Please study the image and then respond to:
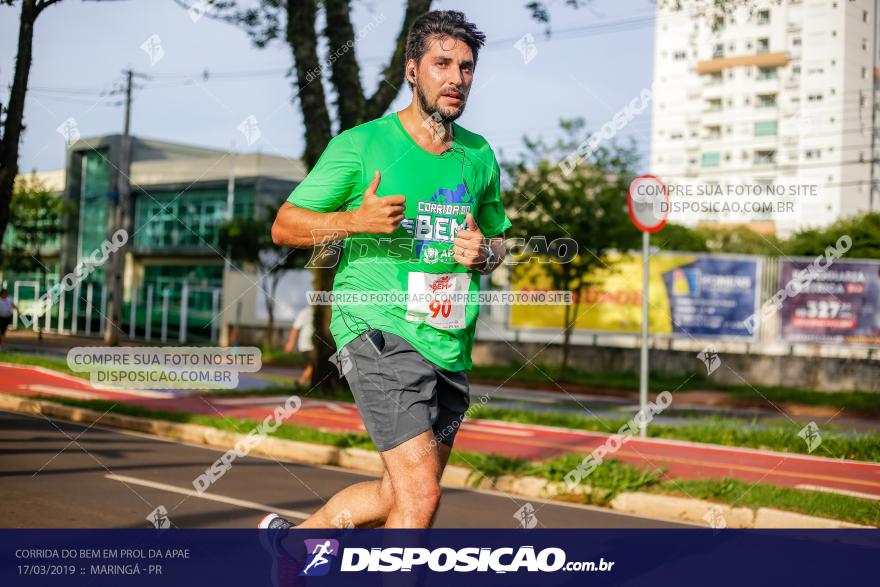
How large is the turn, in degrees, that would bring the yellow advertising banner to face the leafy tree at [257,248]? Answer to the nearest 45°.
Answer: approximately 90° to its right

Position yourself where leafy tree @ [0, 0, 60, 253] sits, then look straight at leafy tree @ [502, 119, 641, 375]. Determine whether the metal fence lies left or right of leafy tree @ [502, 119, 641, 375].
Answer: left

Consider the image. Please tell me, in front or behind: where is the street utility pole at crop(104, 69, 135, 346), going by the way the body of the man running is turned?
behind

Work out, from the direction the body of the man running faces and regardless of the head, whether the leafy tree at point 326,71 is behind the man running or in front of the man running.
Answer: behind

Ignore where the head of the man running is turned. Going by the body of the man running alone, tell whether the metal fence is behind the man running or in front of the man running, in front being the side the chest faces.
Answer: behind

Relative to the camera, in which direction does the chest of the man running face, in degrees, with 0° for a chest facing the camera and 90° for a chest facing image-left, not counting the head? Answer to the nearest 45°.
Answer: approximately 315°

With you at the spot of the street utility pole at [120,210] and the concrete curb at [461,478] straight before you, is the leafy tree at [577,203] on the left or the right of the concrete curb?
left

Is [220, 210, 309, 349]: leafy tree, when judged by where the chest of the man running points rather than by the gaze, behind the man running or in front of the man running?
behind

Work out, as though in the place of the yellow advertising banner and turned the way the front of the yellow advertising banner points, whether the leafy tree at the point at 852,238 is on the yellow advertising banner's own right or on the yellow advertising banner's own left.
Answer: on the yellow advertising banner's own left
